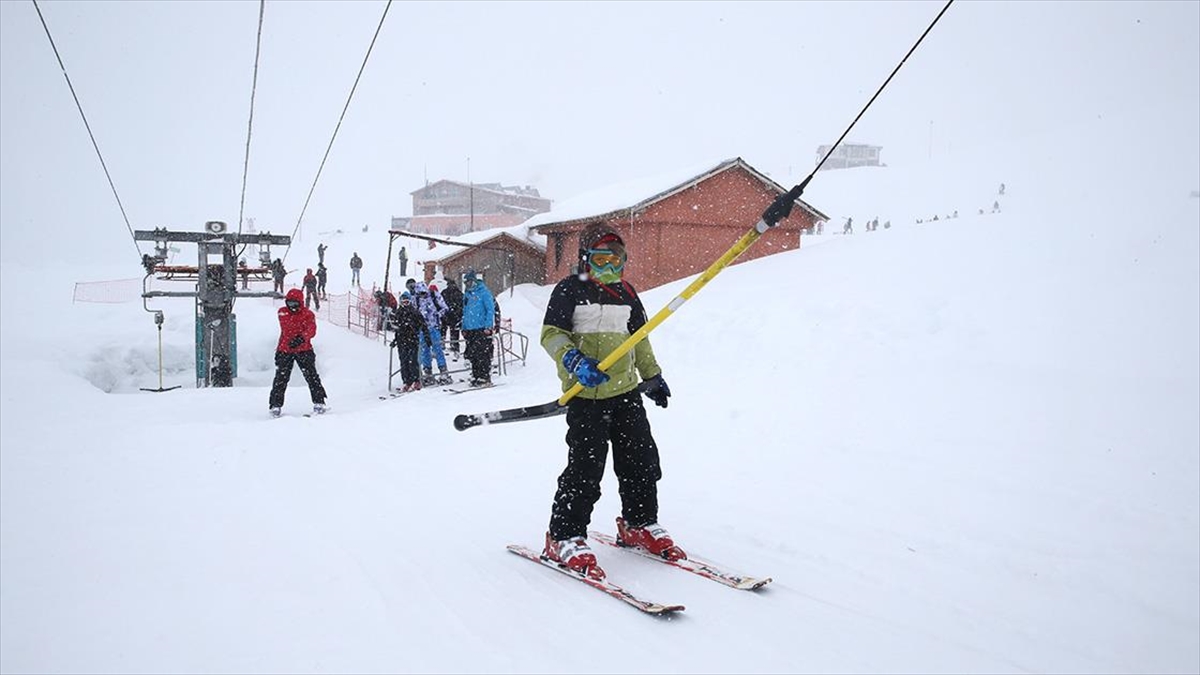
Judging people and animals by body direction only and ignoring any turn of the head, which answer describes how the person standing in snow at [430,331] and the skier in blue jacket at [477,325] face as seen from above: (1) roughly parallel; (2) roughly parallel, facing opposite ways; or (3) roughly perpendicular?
roughly parallel

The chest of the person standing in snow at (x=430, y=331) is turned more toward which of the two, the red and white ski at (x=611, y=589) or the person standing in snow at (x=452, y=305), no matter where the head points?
the red and white ski

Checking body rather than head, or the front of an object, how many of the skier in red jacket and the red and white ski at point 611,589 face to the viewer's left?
0

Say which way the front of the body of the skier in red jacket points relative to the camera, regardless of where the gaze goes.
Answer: toward the camera

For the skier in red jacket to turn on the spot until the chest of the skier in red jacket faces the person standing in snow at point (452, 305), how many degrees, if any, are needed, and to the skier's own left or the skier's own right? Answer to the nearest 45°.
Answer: approximately 135° to the skier's own left

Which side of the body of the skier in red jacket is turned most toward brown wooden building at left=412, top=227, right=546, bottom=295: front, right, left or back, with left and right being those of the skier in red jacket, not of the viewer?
back

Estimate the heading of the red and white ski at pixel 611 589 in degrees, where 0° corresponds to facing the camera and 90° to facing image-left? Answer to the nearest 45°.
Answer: approximately 315°

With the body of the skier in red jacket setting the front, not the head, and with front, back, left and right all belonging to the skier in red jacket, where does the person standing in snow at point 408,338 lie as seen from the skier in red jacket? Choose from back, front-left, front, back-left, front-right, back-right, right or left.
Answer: back-left

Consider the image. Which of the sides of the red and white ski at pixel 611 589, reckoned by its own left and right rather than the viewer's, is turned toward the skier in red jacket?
back

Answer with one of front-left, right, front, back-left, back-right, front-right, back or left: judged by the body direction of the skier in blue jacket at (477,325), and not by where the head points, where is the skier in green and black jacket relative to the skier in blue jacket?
front-left

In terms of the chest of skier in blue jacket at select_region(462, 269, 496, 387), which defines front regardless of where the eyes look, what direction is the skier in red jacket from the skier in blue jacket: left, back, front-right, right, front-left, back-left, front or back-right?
front
